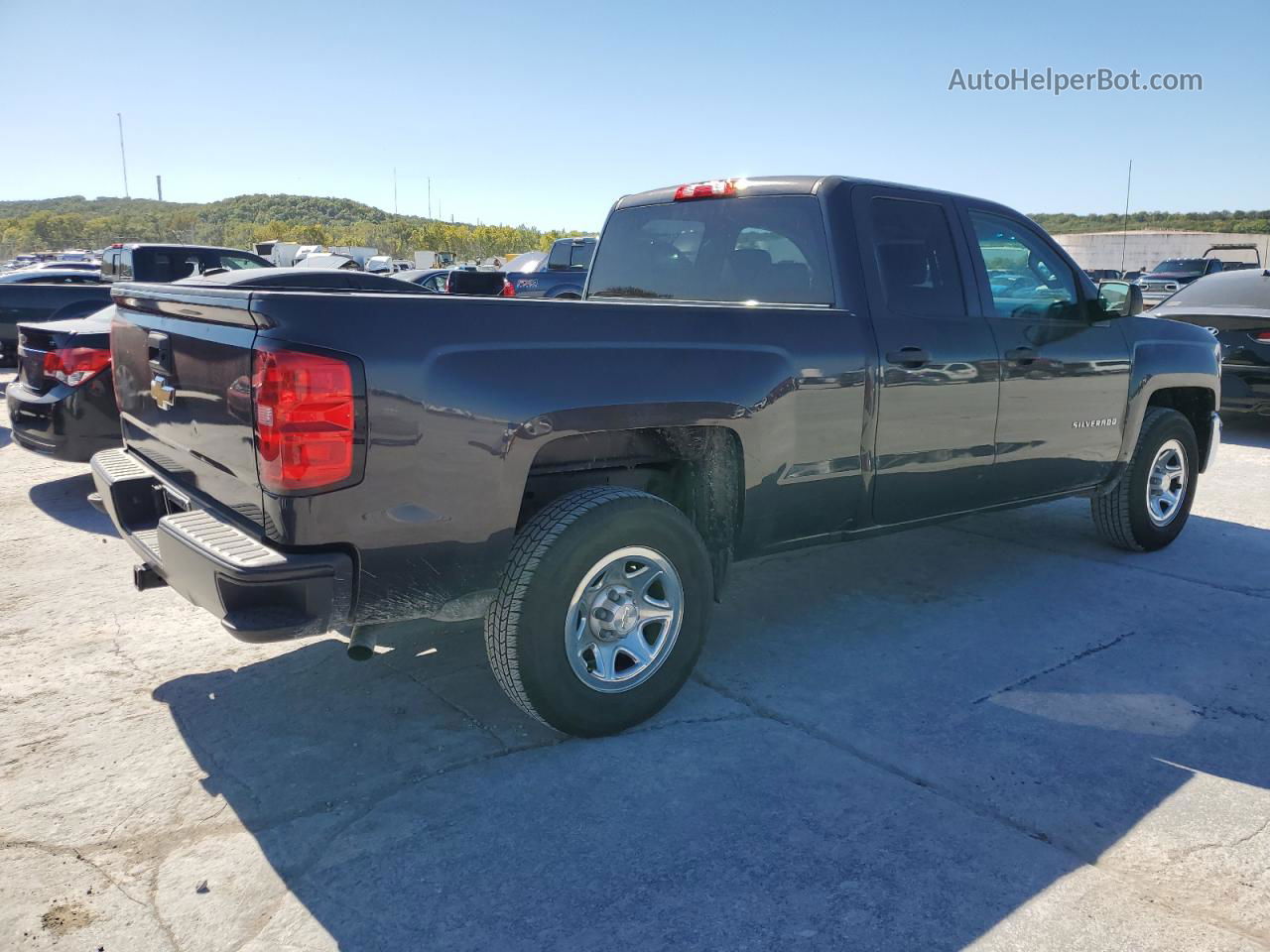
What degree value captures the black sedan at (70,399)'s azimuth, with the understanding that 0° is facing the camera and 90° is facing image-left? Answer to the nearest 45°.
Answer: approximately 225°

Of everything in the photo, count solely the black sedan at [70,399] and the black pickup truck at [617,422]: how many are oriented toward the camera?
0

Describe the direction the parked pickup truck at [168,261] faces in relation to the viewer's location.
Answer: facing away from the viewer and to the right of the viewer

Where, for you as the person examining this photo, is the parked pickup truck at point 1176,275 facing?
facing the viewer and to the left of the viewer

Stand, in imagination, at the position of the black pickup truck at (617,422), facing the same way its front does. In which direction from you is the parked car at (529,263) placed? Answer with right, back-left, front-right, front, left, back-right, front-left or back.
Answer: front-left

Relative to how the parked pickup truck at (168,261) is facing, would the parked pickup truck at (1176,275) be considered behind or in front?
in front

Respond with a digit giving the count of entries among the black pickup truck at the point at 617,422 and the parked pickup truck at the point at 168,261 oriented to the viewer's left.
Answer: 0

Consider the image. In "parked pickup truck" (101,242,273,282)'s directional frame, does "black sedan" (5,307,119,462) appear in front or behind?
behind

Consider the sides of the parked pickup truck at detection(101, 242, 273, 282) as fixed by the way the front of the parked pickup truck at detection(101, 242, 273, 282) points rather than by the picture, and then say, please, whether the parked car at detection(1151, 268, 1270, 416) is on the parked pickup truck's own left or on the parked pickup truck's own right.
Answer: on the parked pickup truck's own right

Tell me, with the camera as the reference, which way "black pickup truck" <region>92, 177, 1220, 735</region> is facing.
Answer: facing away from the viewer and to the right of the viewer

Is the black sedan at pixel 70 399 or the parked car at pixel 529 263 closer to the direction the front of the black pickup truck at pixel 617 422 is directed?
the parked car

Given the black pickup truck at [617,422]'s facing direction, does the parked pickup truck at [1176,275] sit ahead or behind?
ahead

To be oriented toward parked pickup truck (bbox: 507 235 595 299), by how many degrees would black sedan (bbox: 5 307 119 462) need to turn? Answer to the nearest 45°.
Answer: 0° — it already faces it

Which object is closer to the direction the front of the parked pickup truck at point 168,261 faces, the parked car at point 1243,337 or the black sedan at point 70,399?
the parked car

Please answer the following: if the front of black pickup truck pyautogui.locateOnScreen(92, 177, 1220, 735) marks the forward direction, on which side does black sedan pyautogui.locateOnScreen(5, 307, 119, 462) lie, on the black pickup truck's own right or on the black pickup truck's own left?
on the black pickup truck's own left
